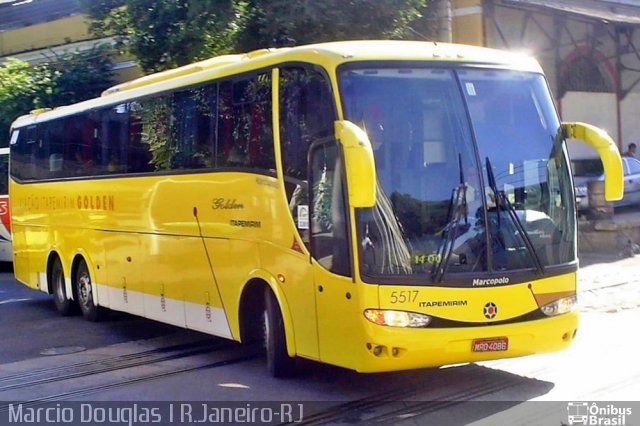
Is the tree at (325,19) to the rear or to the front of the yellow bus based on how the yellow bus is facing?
to the rear

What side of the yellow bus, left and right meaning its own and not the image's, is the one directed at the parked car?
left

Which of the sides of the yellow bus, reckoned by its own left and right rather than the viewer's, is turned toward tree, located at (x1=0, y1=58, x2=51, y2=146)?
back

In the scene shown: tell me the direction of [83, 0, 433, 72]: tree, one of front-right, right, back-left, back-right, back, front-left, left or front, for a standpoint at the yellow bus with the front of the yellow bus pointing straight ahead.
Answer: back-left

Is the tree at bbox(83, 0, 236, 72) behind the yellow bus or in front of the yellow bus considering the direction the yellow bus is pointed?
behind

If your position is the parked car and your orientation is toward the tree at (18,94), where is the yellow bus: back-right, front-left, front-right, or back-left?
front-left

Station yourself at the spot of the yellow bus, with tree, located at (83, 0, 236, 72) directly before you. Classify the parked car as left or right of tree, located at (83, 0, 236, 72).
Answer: right

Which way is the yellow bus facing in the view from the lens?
facing the viewer and to the right of the viewer
